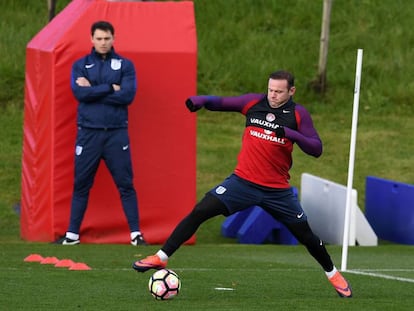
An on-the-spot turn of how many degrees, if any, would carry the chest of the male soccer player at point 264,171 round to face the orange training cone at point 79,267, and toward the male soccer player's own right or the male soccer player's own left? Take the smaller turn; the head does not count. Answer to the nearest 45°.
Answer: approximately 135° to the male soccer player's own right

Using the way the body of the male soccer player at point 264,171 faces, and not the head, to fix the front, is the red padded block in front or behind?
behind

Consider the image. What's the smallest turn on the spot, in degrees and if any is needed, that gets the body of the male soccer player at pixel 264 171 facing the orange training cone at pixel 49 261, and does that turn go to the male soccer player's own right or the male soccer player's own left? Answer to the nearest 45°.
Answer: approximately 135° to the male soccer player's own right

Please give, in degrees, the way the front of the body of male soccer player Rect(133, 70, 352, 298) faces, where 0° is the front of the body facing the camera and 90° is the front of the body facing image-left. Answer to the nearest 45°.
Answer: approximately 0°

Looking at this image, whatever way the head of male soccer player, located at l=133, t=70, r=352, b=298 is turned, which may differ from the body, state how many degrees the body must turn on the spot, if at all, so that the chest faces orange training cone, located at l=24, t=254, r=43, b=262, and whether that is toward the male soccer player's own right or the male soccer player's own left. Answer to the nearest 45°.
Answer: approximately 135° to the male soccer player's own right

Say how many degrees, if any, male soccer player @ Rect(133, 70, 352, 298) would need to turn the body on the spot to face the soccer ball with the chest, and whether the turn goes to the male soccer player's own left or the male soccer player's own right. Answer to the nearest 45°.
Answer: approximately 45° to the male soccer player's own right

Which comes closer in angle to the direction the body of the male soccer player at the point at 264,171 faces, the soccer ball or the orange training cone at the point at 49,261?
the soccer ball
